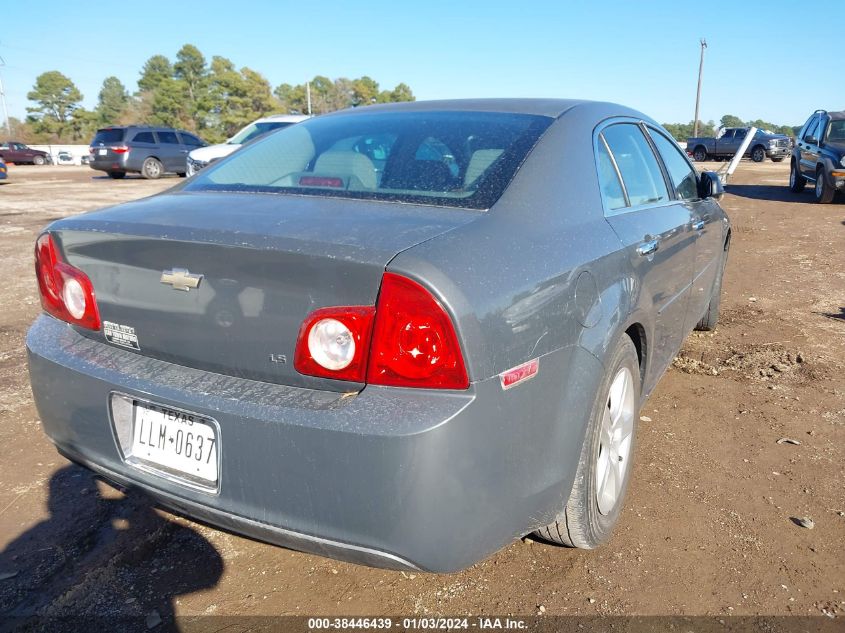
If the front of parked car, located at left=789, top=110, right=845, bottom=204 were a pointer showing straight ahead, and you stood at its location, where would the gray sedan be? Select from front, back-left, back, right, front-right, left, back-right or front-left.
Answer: front-right

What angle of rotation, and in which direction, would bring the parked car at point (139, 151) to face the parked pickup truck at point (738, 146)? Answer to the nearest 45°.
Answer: approximately 45° to its right

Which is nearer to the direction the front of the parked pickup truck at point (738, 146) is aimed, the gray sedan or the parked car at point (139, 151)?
the gray sedan

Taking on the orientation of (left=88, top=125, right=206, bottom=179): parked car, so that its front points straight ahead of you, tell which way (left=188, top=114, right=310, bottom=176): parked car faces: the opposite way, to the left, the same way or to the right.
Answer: the opposite way

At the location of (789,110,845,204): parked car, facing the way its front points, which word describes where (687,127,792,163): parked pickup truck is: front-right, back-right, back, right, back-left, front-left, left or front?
back-left

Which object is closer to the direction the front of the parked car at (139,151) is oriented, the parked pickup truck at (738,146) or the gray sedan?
the parked pickup truck

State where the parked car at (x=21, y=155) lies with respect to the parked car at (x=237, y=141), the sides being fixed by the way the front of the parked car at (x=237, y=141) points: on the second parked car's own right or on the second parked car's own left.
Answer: on the second parked car's own right

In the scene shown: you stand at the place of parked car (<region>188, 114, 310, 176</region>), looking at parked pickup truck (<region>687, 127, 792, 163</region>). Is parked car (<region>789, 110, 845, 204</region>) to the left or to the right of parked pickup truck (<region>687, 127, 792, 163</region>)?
right

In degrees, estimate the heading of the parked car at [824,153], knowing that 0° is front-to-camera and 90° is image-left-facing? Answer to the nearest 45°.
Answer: approximately 315°

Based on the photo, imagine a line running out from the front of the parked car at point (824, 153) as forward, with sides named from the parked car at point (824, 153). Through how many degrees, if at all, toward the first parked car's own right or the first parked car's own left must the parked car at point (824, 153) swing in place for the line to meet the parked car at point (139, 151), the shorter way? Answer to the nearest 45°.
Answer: approximately 135° to the first parked car's own right

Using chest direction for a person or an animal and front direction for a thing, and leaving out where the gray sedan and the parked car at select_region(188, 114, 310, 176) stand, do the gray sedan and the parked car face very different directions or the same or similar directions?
very different directions

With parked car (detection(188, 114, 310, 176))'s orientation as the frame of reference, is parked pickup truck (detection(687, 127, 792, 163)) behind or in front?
behind

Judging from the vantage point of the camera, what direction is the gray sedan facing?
facing away from the viewer and to the right of the viewer
